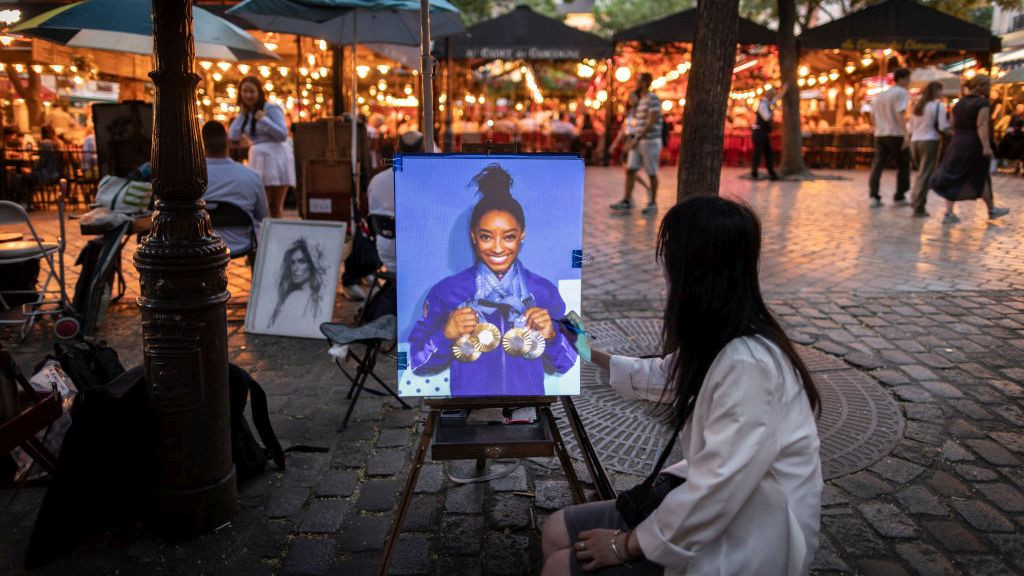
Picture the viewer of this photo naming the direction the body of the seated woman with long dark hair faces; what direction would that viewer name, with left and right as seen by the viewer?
facing to the left of the viewer

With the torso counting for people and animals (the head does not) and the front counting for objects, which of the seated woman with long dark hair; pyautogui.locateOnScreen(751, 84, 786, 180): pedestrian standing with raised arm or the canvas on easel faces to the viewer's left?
the seated woman with long dark hair

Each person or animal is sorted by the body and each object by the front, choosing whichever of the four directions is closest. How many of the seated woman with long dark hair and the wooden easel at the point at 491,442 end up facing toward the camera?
1

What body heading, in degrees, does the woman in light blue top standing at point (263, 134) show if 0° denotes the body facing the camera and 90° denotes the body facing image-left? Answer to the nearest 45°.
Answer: approximately 45°

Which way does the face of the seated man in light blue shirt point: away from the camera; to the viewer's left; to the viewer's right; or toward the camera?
away from the camera

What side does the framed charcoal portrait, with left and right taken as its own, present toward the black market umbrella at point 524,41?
back

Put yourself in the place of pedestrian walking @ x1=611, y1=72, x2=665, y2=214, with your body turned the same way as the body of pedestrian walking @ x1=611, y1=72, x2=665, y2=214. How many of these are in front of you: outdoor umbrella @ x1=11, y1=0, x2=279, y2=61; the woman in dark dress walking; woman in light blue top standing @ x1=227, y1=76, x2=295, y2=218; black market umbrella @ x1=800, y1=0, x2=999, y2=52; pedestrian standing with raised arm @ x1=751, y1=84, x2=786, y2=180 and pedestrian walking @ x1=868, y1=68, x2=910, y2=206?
2

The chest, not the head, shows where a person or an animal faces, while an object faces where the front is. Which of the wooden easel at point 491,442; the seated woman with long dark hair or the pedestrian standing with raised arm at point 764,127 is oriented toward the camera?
the wooden easel

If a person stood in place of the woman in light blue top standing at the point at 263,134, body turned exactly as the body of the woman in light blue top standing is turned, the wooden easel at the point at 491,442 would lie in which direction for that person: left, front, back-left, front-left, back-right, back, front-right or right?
front-left
